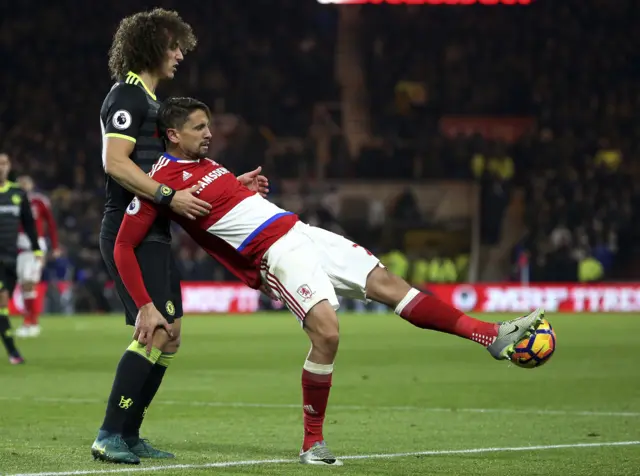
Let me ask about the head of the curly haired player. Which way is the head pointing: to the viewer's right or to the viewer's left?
to the viewer's right

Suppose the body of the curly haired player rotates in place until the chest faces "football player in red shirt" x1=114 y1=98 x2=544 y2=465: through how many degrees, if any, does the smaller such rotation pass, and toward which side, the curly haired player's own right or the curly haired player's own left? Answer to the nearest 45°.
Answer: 0° — they already face them

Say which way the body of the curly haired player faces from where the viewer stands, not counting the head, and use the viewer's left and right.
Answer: facing to the right of the viewer
